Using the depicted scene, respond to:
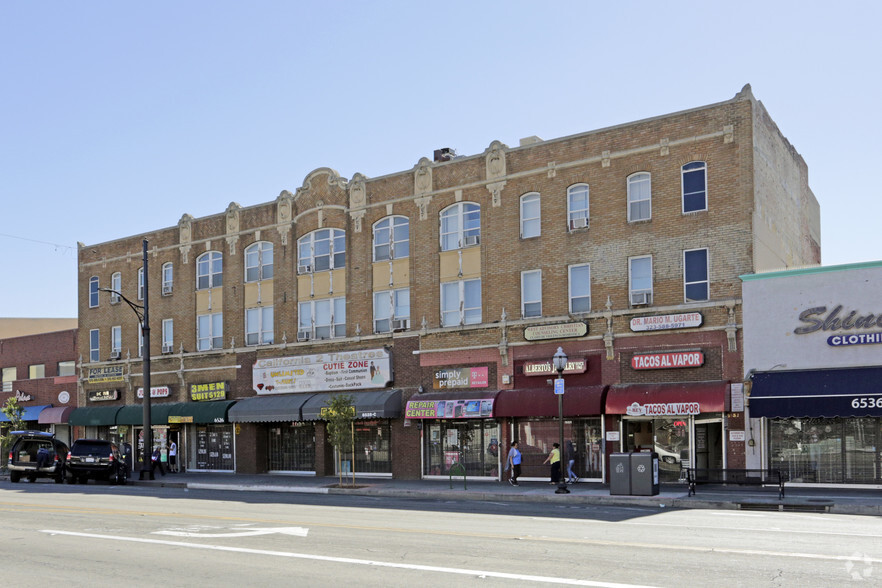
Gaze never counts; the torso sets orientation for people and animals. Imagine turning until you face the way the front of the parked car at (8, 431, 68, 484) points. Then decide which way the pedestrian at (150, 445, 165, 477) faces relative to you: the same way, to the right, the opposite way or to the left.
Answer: to the left

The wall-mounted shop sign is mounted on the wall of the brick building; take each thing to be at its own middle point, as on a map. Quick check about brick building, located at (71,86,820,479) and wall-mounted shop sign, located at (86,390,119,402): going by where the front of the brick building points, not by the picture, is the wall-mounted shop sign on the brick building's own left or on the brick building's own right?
on the brick building's own right

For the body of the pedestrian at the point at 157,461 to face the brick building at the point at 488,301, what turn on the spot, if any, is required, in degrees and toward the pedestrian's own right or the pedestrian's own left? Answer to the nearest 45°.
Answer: approximately 135° to the pedestrian's own left

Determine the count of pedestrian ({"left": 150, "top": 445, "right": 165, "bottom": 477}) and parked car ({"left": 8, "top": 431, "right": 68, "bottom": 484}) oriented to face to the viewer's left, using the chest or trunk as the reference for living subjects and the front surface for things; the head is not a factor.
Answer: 1

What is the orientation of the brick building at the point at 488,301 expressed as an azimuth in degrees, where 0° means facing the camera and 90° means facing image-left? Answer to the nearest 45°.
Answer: approximately 45°
